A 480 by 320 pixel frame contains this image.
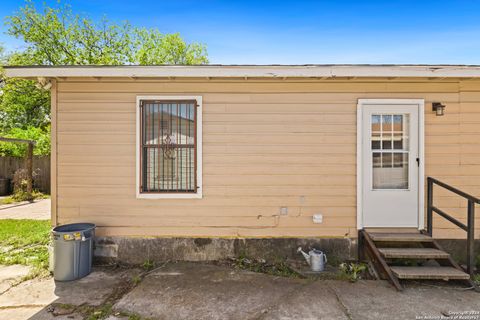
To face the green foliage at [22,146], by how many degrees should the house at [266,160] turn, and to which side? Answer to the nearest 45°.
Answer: approximately 135° to its right

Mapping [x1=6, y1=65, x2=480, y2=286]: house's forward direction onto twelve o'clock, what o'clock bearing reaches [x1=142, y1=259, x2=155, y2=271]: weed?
The weed is roughly at 3 o'clock from the house.

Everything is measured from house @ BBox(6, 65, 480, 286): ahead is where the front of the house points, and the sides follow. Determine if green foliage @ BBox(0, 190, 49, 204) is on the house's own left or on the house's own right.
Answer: on the house's own right

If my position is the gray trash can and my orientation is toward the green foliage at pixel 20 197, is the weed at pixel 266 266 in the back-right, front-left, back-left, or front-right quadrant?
back-right

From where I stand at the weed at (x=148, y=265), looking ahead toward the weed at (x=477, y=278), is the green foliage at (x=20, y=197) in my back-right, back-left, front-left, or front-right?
back-left

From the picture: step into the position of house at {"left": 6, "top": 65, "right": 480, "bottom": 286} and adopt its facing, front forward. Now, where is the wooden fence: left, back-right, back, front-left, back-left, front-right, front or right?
back-right

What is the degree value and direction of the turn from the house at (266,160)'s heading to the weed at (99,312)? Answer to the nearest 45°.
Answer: approximately 45° to its right

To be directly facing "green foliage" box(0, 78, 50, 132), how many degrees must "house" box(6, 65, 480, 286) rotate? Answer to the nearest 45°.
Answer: approximately 135° to its right

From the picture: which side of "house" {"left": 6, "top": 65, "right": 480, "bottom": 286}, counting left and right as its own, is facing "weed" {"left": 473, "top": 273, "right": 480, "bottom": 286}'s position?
left

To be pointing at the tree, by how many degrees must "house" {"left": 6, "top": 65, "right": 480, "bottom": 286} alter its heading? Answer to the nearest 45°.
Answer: approximately 135° to its right

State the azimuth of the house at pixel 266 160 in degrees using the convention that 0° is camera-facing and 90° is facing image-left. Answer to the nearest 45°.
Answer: approximately 0°
